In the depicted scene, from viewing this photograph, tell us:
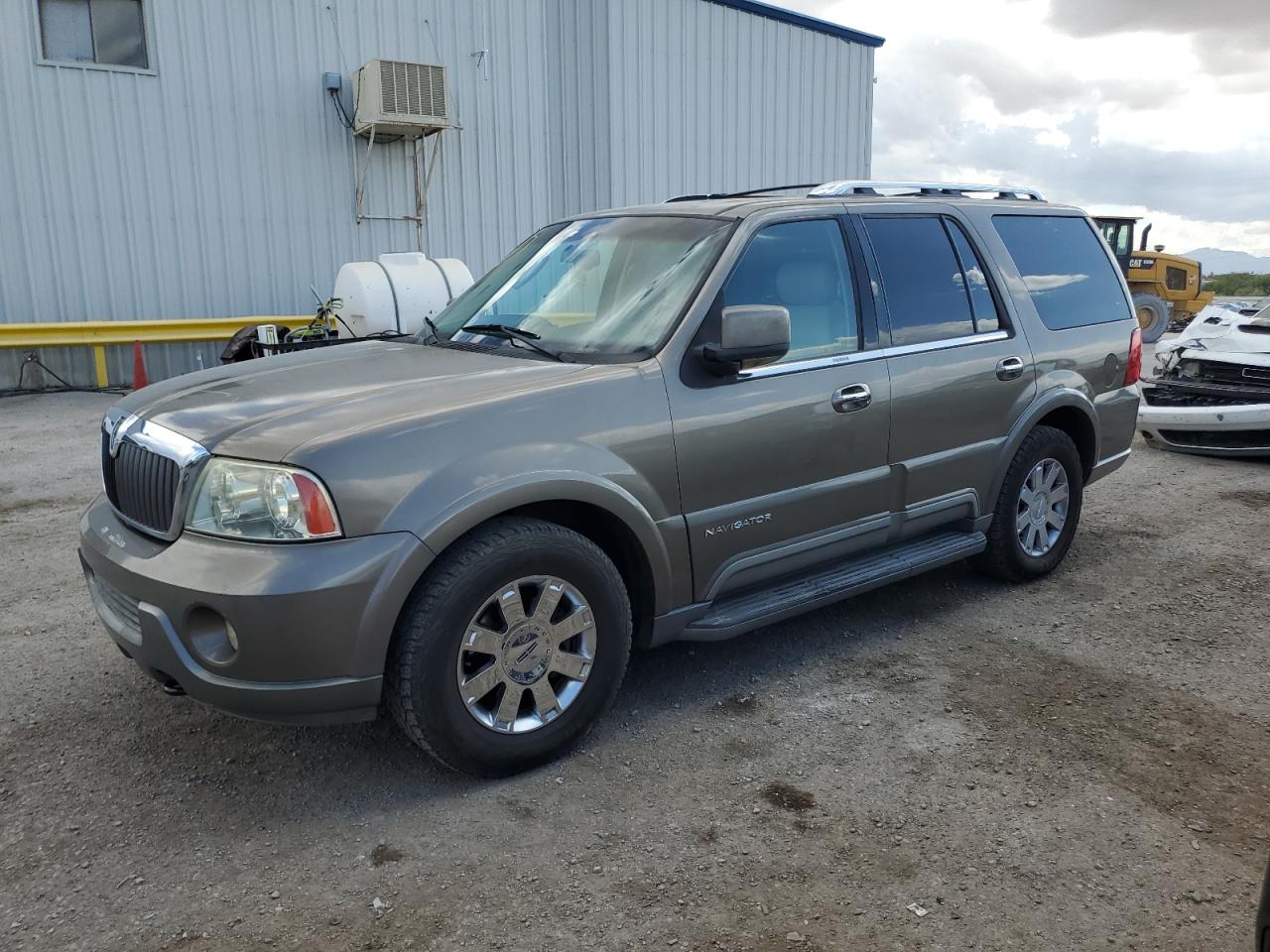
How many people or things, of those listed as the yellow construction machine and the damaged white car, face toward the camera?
1

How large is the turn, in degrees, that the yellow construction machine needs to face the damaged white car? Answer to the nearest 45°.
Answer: approximately 90° to its left

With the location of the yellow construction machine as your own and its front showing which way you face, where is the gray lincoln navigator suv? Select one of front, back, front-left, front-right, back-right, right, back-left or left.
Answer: left

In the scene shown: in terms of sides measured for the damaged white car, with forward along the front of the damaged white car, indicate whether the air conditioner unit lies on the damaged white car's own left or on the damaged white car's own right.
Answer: on the damaged white car's own right

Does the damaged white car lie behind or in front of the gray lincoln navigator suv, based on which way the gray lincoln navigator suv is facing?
behind

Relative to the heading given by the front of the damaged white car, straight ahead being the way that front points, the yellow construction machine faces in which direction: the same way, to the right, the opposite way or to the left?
to the right

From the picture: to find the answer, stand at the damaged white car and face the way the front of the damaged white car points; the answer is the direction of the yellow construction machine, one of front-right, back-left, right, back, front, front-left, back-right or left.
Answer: back

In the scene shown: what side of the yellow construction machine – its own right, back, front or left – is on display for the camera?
left

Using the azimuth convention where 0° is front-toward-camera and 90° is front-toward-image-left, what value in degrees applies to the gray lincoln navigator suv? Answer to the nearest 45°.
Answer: approximately 45°

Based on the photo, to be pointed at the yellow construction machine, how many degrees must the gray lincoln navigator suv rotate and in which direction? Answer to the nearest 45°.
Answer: approximately 180°

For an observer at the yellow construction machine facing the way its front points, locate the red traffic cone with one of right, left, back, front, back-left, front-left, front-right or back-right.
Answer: front-left

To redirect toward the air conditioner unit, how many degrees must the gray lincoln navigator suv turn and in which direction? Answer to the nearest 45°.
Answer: approximately 135° to its right

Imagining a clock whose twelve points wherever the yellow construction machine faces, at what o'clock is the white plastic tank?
The white plastic tank is roughly at 10 o'clock from the yellow construction machine.
